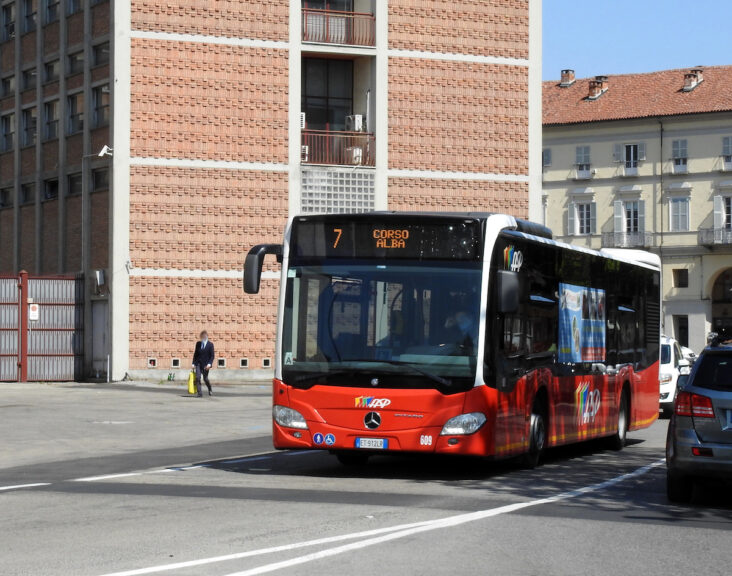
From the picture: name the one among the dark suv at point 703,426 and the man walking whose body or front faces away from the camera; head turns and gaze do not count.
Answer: the dark suv

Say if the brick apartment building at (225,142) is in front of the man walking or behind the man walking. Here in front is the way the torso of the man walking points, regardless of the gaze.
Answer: behind

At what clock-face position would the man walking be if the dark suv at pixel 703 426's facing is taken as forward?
The man walking is roughly at 11 o'clock from the dark suv.

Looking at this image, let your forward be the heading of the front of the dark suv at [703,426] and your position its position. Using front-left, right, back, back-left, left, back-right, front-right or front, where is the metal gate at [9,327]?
front-left

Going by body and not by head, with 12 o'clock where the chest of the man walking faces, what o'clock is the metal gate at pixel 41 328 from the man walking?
The metal gate is roughly at 5 o'clock from the man walking.

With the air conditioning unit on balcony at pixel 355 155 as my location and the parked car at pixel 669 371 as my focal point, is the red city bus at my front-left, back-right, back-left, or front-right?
front-right

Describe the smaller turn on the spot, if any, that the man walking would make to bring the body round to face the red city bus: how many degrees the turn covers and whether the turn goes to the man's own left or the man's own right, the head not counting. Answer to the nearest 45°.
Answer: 0° — they already face it

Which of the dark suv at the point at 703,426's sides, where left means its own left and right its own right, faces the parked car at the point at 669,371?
front

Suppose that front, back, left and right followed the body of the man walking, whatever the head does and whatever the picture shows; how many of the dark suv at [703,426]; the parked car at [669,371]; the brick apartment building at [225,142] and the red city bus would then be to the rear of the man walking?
1

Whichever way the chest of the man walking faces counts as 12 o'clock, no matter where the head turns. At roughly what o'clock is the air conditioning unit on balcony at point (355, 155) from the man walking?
The air conditioning unit on balcony is roughly at 7 o'clock from the man walking.

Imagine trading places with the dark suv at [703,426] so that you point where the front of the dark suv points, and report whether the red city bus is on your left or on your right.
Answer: on your left

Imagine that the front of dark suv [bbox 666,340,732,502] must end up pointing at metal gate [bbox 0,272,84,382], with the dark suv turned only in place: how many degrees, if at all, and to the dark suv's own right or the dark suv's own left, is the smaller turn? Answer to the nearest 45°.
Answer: approximately 45° to the dark suv's own left

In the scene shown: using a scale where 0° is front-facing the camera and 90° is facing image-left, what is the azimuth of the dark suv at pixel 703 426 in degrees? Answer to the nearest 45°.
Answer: approximately 180°

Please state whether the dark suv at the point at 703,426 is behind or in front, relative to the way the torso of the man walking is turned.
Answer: in front

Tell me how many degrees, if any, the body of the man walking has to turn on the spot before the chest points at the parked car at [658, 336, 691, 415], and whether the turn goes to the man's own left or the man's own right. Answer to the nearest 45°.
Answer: approximately 45° to the man's own left

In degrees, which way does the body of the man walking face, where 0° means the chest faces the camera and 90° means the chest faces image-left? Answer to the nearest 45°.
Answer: approximately 0°

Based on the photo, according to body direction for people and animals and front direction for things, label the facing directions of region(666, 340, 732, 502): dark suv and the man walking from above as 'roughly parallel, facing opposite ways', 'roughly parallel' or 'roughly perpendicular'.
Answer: roughly parallel, facing opposite ways

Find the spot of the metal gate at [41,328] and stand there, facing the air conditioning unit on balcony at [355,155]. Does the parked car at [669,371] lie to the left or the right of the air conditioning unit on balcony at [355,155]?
right
